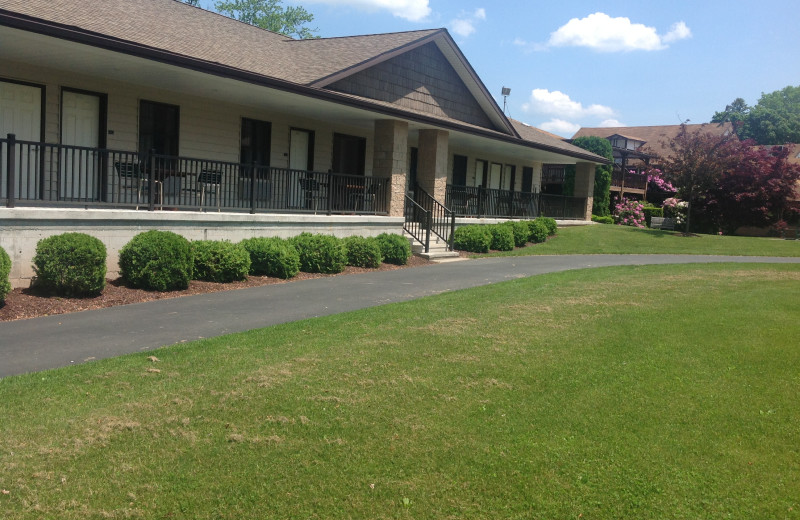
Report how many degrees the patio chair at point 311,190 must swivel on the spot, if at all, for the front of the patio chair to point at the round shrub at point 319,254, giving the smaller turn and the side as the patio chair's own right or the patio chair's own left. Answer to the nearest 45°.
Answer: approximately 45° to the patio chair's own right

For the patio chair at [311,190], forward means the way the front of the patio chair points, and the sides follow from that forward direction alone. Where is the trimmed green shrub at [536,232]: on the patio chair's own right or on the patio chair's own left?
on the patio chair's own left

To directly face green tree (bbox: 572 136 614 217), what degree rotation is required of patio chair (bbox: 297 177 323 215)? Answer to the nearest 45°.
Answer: approximately 90° to its left

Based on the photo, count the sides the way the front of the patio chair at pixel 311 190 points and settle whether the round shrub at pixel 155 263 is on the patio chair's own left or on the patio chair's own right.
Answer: on the patio chair's own right

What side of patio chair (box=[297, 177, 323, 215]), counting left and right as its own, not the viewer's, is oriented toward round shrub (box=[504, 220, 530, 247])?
left

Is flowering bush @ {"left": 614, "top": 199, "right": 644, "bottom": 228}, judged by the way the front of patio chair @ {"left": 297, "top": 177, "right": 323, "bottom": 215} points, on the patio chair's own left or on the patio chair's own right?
on the patio chair's own left

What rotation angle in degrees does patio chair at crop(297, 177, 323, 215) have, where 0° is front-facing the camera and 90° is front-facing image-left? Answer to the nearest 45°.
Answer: approximately 315°

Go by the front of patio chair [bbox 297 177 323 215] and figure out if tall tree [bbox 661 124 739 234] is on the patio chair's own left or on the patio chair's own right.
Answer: on the patio chair's own left

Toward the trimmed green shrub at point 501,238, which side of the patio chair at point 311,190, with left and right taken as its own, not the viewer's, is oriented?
left

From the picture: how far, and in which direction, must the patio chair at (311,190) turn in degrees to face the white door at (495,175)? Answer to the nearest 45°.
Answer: approximately 90° to its left

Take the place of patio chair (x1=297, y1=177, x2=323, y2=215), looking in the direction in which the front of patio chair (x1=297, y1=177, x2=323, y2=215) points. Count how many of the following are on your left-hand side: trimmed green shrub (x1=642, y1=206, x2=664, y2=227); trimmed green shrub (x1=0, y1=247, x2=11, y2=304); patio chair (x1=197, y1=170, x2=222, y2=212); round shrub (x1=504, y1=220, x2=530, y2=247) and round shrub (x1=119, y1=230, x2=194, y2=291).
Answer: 2

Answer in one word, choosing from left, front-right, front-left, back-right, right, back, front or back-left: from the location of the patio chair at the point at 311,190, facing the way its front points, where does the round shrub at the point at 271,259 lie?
front-right

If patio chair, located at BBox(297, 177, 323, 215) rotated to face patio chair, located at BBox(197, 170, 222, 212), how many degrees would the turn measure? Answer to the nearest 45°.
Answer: approximately 90° to its right

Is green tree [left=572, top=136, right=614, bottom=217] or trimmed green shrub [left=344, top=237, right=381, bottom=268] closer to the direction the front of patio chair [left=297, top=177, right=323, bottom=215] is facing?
the trimmed green shrub

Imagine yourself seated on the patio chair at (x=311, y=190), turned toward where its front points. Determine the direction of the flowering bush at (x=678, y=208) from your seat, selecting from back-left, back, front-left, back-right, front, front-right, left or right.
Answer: left
